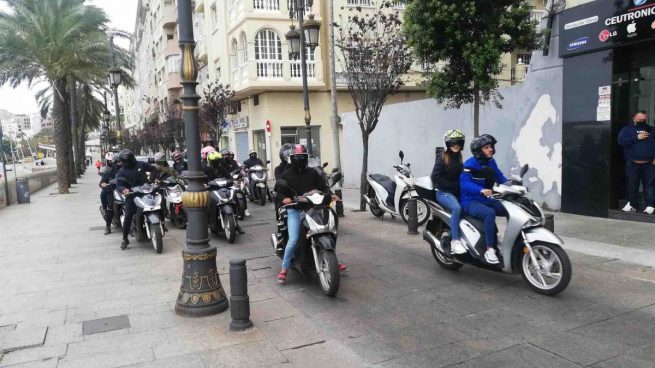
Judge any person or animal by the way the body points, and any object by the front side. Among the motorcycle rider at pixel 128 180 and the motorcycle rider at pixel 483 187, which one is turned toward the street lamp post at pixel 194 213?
the motorcycle rider at pixel 128 180

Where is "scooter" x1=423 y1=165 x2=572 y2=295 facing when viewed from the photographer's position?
facing the viewer and to the right of the viewer

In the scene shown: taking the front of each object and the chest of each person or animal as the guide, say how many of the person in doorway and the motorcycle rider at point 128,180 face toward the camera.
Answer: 2

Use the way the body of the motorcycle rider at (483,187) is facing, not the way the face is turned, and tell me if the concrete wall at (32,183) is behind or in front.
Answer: behind

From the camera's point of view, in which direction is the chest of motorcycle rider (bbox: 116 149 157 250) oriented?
toward the camera

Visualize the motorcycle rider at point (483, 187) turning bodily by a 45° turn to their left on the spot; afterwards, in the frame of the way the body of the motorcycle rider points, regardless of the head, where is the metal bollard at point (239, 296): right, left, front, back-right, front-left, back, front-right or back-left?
back-right

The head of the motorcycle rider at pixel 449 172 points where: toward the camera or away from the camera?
toward the camera

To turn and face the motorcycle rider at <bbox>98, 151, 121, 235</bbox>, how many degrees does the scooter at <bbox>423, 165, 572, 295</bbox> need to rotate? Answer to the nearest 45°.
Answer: approximately 135° to its right

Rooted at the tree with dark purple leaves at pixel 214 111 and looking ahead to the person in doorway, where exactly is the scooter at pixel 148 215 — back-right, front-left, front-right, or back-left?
front-right

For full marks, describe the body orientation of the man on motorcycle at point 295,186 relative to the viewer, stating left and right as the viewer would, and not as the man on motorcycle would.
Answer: facing the viewer

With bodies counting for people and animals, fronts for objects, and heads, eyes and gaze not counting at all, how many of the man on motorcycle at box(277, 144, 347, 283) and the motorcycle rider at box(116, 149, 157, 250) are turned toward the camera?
2

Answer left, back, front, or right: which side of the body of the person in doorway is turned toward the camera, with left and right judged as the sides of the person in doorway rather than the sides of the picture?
front

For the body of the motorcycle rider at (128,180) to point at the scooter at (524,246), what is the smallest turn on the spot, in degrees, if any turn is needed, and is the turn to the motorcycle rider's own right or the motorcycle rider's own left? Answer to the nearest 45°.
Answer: approximately 45° to the motorcycle rider's own left

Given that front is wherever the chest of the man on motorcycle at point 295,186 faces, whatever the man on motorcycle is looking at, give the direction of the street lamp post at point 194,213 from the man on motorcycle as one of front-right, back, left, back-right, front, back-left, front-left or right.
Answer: front-right
